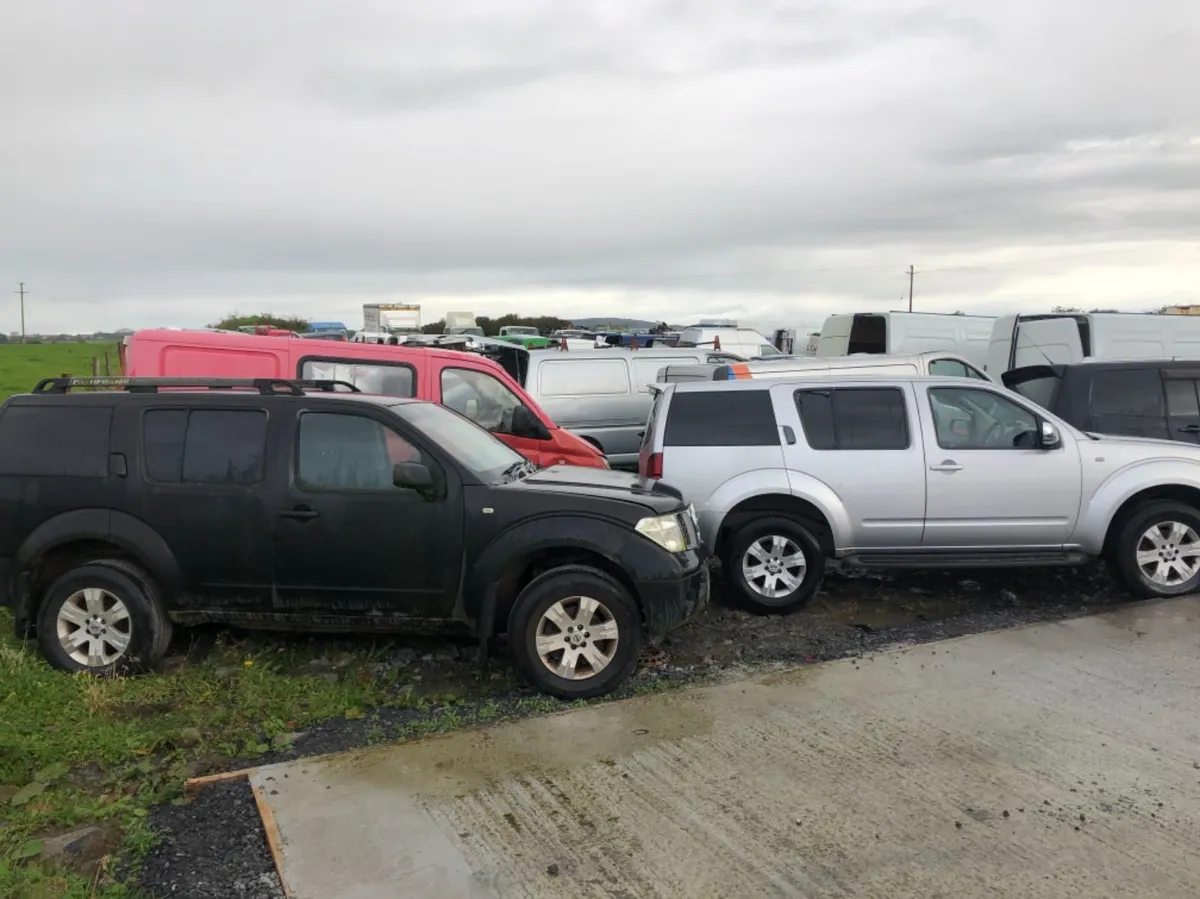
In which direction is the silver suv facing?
to the viewer's right

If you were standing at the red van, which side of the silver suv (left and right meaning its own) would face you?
back

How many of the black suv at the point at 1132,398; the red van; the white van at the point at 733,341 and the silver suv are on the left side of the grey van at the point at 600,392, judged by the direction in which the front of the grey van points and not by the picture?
1

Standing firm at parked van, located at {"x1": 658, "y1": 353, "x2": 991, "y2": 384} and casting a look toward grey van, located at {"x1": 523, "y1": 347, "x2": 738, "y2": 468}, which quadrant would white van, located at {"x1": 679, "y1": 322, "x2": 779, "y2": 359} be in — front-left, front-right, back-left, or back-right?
front-right

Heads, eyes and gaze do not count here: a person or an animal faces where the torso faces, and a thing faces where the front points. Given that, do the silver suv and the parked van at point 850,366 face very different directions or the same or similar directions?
same or similar directions

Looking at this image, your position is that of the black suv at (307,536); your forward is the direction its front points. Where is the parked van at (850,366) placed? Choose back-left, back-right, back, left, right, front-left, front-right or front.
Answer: front-left

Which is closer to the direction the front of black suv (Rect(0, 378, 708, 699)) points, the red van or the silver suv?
the silver suv

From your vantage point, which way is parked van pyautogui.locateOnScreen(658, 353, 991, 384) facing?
to the viewer's right

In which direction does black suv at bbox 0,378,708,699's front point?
to the viewer's right
